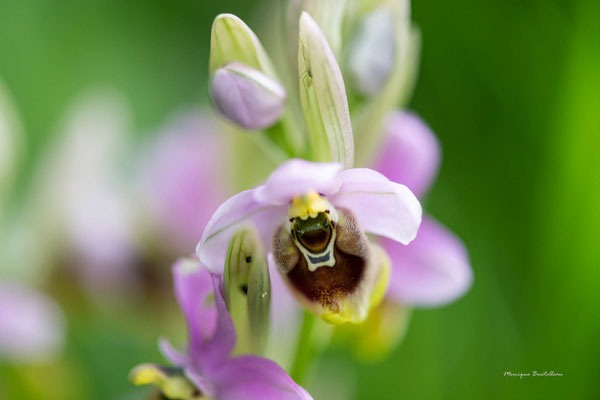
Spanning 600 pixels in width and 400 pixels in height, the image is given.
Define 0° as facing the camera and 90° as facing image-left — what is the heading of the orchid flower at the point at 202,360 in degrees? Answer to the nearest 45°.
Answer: approximately 90°
